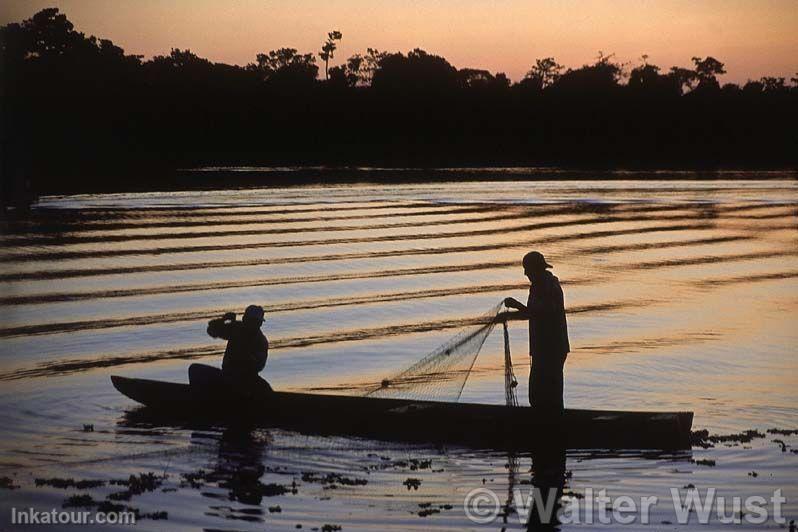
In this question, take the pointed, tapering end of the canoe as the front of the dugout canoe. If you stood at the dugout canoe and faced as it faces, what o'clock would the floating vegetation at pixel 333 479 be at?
The floating vegetation is roughly at 10 o'clock from the dugout canoe.

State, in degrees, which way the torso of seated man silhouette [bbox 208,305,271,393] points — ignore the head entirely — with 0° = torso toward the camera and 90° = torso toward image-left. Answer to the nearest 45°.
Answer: approximately 90°

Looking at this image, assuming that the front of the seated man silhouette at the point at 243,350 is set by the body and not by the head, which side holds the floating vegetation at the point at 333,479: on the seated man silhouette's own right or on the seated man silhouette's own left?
on the seated man silhouette's own left

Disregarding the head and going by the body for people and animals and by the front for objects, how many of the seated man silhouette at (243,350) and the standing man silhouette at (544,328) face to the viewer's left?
2

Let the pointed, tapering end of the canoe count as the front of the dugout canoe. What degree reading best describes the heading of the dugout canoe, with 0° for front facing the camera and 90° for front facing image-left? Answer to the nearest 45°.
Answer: approximately 90°

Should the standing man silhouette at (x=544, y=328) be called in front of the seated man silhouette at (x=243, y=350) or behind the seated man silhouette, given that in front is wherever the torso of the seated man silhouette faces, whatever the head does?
behind

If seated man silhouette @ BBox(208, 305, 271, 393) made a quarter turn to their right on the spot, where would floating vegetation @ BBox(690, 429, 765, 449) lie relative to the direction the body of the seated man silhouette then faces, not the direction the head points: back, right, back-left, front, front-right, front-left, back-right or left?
right

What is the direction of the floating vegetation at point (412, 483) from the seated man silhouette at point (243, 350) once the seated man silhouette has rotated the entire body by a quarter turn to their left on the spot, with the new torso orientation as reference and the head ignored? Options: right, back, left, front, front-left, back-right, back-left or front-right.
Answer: front-left

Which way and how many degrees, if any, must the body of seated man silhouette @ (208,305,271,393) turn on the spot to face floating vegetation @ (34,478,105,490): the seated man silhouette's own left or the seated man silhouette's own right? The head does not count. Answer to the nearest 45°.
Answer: approximately 45° to the seated man silhouette's own left

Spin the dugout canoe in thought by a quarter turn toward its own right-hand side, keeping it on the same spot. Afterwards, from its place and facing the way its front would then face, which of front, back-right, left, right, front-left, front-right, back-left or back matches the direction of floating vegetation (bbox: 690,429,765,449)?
right

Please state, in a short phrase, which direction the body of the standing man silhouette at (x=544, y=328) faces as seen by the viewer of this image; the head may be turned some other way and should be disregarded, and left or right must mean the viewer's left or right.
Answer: facing to the left of the viewer
